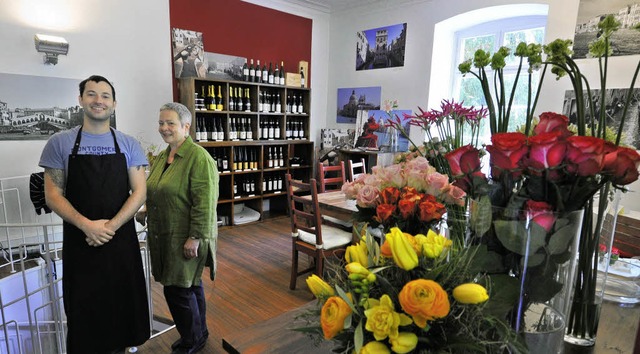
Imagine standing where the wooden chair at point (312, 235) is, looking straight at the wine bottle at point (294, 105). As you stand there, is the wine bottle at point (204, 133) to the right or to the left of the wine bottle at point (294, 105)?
left

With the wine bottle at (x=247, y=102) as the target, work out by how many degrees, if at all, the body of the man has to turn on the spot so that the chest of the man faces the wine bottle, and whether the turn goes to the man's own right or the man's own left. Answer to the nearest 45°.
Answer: approximately 135° to the man's own left

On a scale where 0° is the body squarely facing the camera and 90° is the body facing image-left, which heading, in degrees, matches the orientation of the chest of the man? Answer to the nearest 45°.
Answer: approximately 0°

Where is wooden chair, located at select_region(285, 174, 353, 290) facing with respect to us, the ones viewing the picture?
facing away from the viewer and to the right of the viewer

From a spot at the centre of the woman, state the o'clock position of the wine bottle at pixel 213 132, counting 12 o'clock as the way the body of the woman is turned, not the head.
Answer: The wine bottle is roughly at 5 o'clock from the woman.

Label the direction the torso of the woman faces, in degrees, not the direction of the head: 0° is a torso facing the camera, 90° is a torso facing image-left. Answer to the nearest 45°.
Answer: approximately 45°

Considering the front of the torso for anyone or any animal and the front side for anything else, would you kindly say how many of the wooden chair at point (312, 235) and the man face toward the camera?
1

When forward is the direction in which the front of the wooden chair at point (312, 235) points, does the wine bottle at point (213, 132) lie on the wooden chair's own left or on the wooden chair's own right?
on the wooden chair's own left
